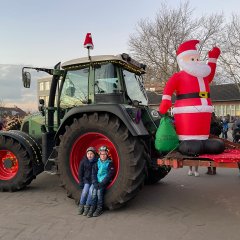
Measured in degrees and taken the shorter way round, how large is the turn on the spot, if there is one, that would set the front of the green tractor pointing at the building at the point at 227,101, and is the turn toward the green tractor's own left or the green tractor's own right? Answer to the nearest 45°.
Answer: approximately 90° to the green tractor's own right

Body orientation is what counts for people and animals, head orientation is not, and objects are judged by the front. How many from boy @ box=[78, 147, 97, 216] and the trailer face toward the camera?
1

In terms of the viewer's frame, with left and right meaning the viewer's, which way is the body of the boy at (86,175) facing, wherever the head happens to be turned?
facing the viewer

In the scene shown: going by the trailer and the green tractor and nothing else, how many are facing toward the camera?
0

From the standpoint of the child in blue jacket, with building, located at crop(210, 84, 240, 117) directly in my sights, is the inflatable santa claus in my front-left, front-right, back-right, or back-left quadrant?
front-right

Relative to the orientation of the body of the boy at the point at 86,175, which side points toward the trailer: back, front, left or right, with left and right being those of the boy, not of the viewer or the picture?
left

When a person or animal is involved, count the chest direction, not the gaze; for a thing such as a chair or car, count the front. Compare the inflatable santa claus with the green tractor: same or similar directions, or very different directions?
very different directions

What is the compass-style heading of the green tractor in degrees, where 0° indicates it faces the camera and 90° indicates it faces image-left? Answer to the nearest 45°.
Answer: approximately 135°

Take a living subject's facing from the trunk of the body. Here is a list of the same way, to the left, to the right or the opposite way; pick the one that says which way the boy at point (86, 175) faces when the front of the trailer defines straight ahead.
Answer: to the left

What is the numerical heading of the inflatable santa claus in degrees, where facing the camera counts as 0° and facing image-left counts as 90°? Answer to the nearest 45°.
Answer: approximately 315°

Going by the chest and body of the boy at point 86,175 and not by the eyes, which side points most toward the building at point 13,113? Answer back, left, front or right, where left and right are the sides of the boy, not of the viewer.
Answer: back

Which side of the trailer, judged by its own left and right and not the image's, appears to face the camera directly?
left
